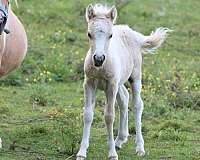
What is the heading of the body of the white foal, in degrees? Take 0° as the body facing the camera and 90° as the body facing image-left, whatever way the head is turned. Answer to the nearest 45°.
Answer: approximately 45°

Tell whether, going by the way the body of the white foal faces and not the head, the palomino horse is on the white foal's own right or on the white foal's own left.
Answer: on the white foal's own right
